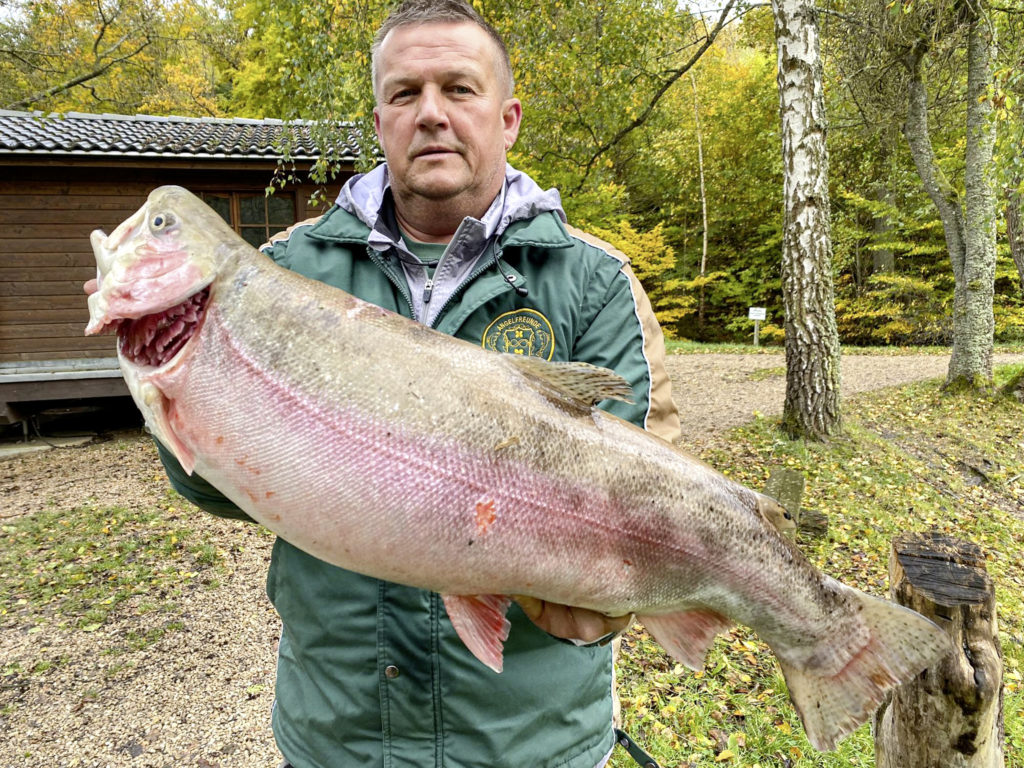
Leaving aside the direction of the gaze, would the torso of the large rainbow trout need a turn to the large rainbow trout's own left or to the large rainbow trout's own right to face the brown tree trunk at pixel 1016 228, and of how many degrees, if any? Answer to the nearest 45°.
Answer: approximately 135° to the large rainbow trout's own right

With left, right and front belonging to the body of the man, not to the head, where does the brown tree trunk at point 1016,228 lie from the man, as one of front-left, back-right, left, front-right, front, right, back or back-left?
back-left

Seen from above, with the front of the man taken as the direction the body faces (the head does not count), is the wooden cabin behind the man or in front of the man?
behind

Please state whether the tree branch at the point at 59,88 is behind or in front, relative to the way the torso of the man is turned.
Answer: behind

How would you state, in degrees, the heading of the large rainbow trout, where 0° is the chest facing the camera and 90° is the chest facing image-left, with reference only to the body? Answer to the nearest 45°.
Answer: approximately 90°

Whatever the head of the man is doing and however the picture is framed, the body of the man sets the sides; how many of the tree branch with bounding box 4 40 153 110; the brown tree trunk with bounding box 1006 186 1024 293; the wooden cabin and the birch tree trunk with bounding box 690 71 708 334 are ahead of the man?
0

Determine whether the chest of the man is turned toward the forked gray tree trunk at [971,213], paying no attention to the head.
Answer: no

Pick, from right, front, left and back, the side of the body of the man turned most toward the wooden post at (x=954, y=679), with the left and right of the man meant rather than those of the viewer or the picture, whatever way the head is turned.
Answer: left

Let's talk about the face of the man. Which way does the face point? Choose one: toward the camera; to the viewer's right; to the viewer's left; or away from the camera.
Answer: toward the camera

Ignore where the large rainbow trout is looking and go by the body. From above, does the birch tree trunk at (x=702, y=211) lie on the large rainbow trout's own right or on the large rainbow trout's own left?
on the large rainbow trout's own right

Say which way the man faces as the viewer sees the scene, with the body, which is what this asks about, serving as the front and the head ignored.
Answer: toward the camera

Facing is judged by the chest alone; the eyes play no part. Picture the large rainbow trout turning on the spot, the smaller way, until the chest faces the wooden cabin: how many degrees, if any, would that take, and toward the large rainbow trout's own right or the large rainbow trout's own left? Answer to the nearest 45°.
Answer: approximately 45° to the large rainbow trout's own right

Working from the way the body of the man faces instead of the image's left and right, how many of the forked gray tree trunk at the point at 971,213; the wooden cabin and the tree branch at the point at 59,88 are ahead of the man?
0

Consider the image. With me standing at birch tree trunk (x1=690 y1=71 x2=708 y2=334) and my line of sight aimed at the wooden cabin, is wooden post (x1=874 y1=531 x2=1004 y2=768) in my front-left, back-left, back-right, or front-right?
front-left
